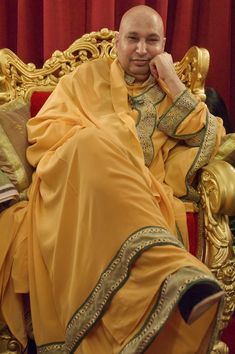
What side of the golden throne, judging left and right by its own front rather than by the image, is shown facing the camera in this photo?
front

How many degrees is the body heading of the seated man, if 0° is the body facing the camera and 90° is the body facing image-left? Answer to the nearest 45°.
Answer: approximately 0°

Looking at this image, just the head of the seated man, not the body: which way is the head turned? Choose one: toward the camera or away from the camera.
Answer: toward the camera
